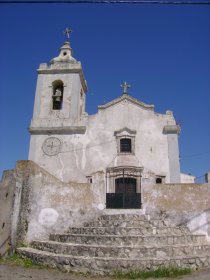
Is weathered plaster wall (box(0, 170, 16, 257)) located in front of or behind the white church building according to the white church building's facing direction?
in front

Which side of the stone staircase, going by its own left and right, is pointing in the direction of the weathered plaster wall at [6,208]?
right

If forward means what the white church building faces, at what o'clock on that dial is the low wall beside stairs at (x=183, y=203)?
The low wall beside stairs is roughly at 11 o'clock from the white church building.

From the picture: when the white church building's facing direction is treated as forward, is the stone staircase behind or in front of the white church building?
in front

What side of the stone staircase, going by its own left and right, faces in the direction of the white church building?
back

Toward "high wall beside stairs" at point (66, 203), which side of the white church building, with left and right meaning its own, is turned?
front

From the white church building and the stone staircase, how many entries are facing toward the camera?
2

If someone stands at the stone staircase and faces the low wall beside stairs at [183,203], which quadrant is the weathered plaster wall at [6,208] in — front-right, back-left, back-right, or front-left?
back-left

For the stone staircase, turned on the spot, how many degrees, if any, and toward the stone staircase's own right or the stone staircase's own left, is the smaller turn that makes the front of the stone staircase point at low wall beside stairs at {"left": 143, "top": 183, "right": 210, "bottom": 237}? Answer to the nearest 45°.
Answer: approximately 135° to the stone staircase's own left

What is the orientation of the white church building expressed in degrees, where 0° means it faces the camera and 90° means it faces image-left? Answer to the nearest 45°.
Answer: approximately 0°
